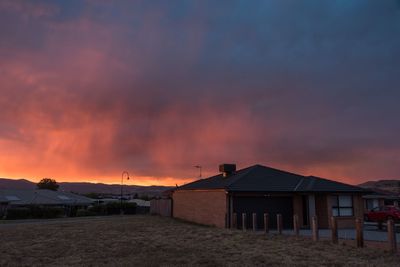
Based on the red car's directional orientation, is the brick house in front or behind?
in front

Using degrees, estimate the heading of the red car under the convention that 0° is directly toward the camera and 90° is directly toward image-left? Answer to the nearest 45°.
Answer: approximately 90°

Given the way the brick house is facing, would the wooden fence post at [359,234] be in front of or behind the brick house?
in front

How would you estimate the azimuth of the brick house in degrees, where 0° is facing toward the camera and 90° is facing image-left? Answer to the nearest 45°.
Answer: approximately 315°

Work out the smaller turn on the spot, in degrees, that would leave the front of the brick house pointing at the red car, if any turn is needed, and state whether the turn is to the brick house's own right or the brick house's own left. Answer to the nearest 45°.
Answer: approximately 45° to the brick house's own left

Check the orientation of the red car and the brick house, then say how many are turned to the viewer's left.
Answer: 1

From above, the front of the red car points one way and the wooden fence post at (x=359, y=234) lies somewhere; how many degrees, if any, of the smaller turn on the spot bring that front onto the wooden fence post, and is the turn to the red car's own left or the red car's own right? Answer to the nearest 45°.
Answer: approximately 90° to the red car's own left

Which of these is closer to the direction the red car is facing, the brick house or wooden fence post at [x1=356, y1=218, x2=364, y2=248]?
the brick house
